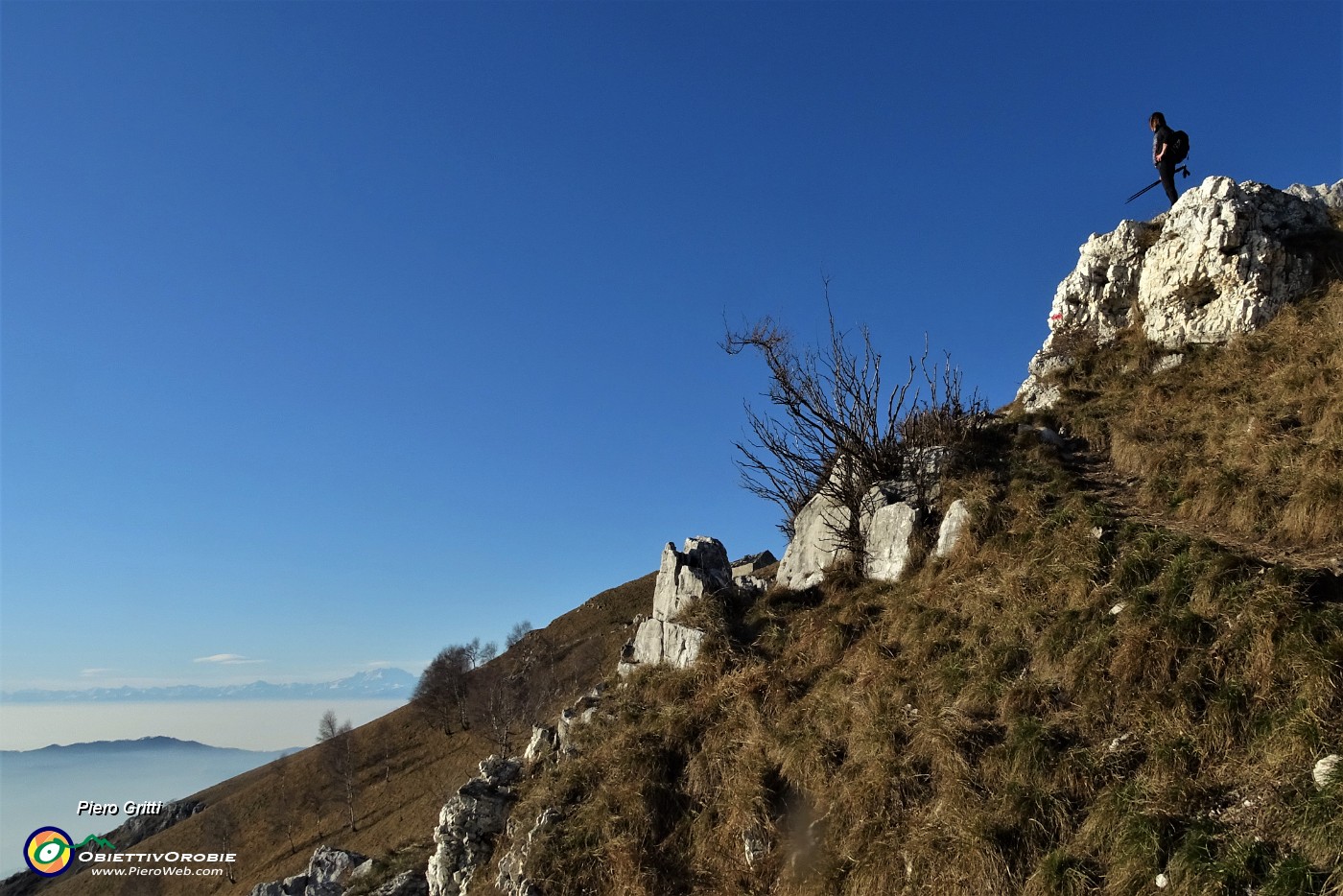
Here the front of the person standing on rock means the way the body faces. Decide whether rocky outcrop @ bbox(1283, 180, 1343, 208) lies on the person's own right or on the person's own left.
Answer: on the person's own right

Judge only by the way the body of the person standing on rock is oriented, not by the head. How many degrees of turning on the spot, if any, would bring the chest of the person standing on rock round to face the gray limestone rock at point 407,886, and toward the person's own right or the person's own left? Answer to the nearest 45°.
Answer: approximately 45° to the person's own left

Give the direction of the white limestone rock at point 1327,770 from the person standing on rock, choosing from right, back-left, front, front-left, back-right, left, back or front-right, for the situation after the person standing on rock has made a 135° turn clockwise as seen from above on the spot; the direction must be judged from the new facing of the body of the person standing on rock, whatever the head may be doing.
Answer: back-right

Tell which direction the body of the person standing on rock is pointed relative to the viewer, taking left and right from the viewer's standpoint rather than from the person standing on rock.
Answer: facing to the left of the viewer

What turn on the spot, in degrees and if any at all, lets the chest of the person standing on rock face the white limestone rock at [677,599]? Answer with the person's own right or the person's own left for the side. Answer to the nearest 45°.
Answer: approximately 45° to the person's own left
